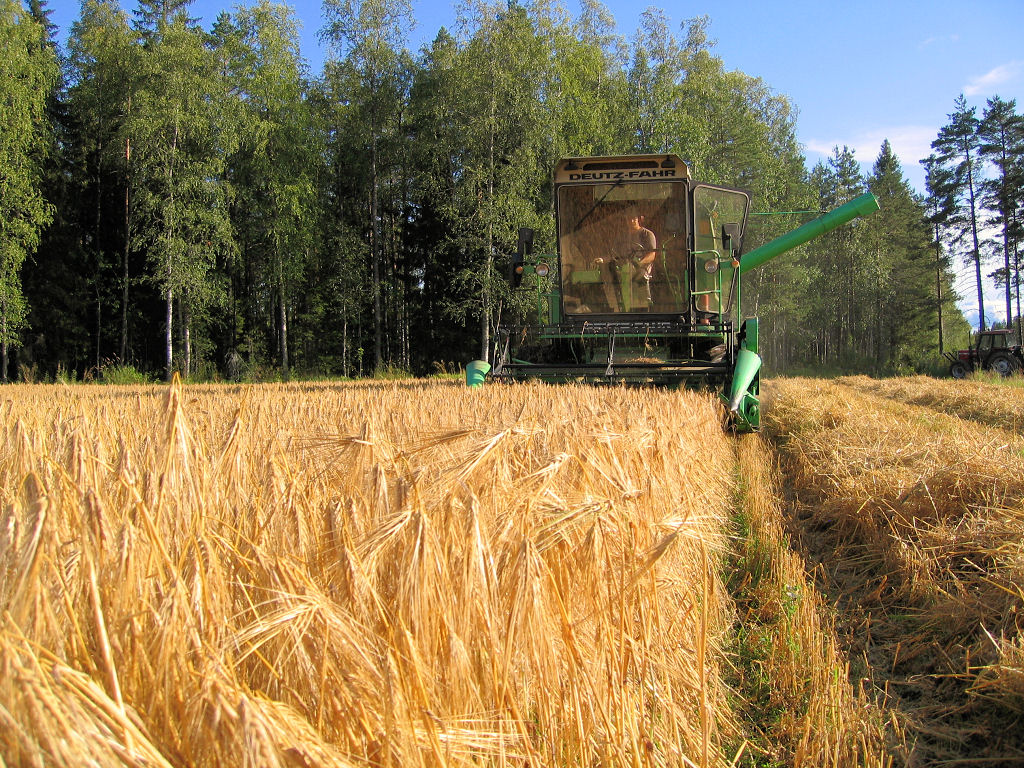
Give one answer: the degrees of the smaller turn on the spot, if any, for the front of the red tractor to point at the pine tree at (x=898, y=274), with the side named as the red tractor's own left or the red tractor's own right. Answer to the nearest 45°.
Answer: approximately 90° to the red tractor's own right

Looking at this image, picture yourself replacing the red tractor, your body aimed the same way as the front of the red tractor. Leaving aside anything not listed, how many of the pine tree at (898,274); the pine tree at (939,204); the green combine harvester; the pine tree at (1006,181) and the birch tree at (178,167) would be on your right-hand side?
3

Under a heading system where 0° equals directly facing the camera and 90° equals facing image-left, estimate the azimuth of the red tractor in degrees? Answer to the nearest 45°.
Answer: approximately 90°

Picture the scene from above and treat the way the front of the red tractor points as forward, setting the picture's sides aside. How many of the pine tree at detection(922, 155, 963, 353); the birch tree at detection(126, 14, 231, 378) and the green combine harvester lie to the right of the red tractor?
1

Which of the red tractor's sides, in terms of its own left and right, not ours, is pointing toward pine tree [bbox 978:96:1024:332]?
right

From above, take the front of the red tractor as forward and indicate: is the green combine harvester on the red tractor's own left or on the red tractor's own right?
on the red tractor's own left

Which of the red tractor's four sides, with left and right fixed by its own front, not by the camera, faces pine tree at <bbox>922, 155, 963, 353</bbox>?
right

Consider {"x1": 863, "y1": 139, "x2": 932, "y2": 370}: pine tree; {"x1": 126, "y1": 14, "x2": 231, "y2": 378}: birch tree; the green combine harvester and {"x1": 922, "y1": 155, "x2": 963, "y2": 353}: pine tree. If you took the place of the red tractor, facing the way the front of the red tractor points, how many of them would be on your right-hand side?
2
